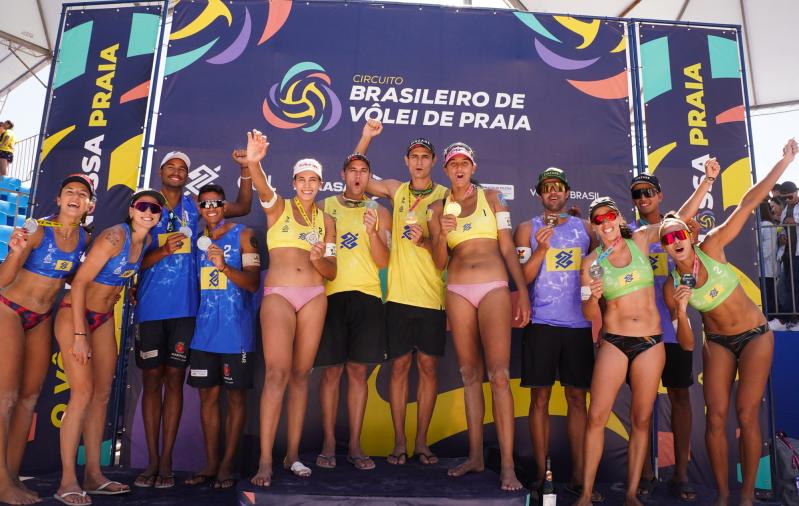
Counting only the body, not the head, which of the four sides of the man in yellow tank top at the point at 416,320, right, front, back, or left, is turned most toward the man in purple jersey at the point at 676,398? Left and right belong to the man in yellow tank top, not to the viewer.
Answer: left

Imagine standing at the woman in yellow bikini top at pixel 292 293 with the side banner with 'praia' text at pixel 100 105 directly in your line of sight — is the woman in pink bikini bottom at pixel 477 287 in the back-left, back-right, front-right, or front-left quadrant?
back-right

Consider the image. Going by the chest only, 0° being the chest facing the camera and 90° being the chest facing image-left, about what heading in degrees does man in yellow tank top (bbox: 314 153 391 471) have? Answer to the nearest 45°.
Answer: approximately 0°

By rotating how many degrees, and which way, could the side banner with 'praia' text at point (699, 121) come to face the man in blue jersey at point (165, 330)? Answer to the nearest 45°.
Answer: approximately 45° to its right

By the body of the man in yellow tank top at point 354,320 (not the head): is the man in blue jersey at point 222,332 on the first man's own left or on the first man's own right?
on the first man's own right

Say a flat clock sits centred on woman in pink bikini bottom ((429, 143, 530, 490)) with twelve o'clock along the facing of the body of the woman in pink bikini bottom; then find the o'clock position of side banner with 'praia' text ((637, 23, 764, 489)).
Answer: The side banner with 'praia' text is roughly at 8 o'clock from the woman in pink bikini bottom.
